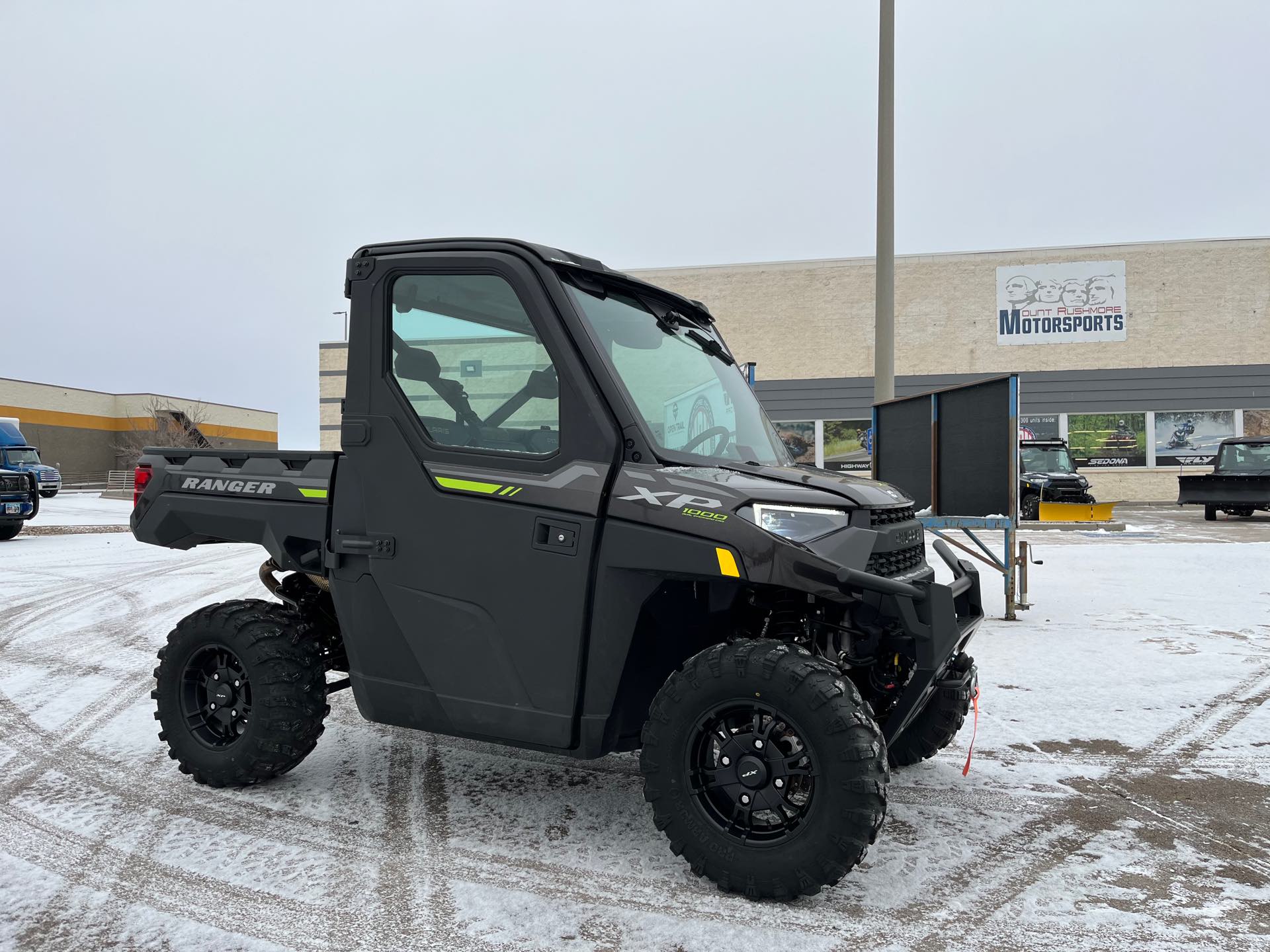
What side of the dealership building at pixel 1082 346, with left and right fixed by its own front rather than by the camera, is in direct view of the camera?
front

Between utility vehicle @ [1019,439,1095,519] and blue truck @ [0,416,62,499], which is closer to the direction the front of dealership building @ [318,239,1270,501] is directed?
the utility vehicle

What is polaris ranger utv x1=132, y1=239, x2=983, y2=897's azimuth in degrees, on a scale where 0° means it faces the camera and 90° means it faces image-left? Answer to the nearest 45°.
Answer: approximately 315°

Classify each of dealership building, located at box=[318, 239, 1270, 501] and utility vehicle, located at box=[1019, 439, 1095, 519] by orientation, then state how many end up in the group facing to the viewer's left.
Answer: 0

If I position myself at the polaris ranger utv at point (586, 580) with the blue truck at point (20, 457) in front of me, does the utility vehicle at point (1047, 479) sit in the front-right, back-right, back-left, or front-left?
front-right

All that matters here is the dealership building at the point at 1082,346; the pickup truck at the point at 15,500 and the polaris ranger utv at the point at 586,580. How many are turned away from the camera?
0

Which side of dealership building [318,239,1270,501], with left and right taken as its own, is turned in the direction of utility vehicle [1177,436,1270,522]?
front

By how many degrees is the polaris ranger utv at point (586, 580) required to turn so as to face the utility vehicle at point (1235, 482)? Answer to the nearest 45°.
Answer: approximately 90° to its left

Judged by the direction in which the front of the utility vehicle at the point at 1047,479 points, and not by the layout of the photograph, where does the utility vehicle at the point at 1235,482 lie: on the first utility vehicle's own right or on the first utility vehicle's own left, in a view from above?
on the first utility vehicle's own left

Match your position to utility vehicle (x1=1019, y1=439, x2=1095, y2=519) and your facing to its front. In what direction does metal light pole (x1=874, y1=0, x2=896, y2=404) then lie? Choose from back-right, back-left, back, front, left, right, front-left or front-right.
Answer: front-right

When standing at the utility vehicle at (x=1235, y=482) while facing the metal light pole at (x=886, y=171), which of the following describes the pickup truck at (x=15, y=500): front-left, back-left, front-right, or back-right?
front-right

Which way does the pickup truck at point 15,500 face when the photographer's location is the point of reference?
facing the viewer and to the right of the viewer
